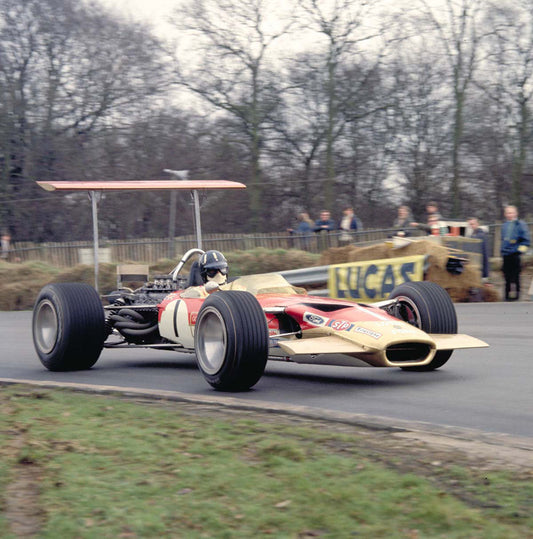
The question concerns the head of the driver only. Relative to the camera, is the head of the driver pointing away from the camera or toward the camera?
toward the camera

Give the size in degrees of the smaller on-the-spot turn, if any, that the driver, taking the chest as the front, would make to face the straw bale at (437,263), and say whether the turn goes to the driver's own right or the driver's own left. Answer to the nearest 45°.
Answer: approximately 90° to the driver's own left

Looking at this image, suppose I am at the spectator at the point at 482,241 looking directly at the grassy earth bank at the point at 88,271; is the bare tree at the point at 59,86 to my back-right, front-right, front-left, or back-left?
front-right

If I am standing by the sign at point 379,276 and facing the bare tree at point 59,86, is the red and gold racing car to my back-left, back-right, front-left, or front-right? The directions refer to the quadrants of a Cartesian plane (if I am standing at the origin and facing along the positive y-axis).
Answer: back-left

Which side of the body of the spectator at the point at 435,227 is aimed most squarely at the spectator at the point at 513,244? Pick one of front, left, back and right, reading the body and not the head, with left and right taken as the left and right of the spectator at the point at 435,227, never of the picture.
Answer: left

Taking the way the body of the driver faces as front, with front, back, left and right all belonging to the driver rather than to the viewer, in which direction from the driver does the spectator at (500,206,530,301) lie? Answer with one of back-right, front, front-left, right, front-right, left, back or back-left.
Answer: left

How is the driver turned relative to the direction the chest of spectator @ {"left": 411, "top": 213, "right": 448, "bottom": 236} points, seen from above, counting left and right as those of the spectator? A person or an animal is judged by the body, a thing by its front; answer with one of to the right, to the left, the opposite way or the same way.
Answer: to the left

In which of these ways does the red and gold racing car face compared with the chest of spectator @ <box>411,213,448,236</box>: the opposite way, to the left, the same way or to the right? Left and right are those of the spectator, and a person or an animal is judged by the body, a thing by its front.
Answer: to the left

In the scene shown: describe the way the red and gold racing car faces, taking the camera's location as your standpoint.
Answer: facing the viewer and to the right of the viewer

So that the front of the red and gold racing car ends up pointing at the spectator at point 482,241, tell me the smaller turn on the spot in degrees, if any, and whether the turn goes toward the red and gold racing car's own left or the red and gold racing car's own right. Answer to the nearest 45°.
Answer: approximately 90° to the red and gold racing car's own left

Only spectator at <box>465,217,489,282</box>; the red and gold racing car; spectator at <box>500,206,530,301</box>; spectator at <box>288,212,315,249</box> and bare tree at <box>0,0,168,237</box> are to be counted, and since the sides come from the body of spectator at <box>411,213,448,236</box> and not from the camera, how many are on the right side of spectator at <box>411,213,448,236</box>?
2

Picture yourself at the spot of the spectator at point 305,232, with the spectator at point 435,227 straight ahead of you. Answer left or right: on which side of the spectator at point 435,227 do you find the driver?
right

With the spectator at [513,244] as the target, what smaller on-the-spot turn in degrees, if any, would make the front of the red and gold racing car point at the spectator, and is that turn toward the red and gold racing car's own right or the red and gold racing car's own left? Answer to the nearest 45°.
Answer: approximately 90° to the red and gold racing car's own left

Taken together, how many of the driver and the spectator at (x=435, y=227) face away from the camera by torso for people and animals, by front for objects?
0

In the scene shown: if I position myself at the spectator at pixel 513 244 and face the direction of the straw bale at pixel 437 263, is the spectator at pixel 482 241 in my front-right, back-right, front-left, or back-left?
front-right

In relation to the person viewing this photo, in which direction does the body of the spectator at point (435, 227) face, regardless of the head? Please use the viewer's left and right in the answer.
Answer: facing the viewer and to the left of the viewer

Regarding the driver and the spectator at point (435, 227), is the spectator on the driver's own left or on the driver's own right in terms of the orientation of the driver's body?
on the driver's own left
